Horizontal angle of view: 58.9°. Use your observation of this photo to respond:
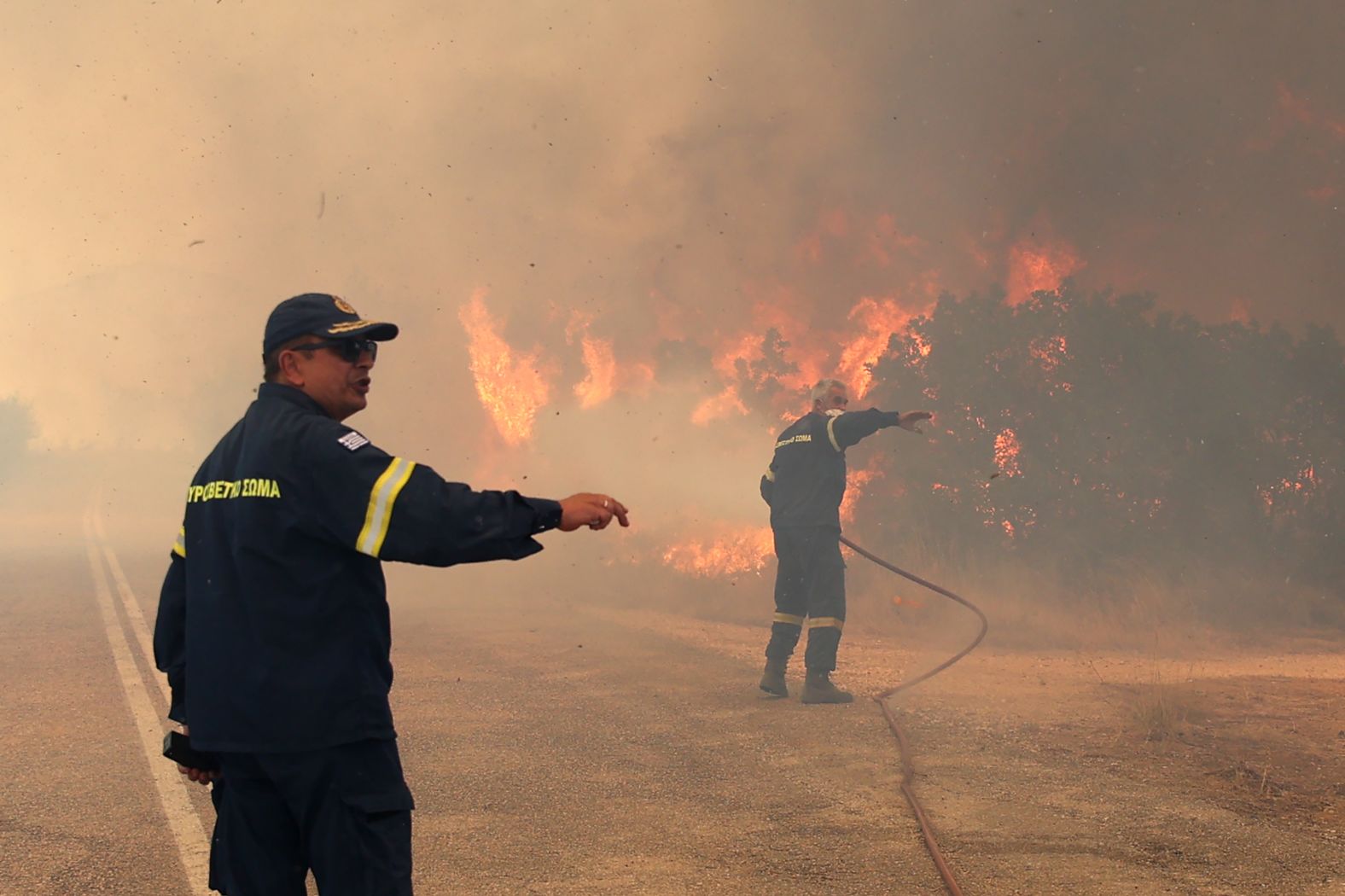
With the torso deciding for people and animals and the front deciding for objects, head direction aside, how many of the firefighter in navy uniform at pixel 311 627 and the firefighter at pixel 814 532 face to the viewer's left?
0

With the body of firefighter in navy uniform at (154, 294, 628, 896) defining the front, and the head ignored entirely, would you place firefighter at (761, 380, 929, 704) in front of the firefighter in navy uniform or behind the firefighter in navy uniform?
in front

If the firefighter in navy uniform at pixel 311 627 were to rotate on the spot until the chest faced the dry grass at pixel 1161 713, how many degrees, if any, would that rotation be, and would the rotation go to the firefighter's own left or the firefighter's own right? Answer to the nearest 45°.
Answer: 0° — they already face it

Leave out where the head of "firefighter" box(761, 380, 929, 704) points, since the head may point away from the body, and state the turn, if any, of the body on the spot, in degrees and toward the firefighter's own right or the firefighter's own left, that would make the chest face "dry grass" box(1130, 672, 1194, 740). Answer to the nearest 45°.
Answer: approximately 90° to the firefighter's own right

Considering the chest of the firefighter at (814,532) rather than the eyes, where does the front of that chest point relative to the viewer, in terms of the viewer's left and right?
facing away from the viewer and to the right of the viewer

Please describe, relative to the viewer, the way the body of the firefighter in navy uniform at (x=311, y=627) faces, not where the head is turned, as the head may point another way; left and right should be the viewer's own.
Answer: facing away from the viewer and to the right of the viewer
